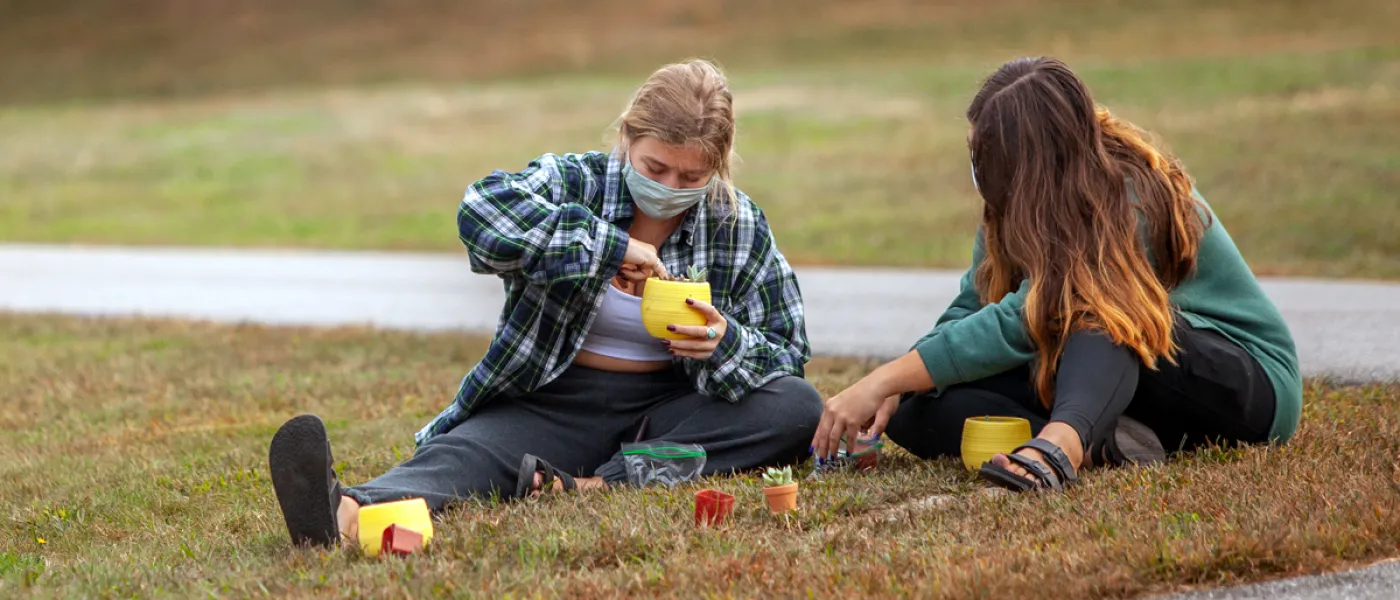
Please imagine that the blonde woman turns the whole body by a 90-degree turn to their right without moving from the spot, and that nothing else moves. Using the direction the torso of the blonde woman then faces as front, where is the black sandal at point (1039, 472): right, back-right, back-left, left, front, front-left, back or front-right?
back-left

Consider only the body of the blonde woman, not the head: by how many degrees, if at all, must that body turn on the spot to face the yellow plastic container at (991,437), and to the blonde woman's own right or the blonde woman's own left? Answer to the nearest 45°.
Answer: approximately 90° to the blonde woman's own left

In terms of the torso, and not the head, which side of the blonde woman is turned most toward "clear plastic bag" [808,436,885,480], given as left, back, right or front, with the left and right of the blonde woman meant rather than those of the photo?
left

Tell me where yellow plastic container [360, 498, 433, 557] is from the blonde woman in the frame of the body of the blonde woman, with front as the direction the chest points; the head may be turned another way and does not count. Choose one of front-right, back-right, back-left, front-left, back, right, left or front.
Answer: front-right

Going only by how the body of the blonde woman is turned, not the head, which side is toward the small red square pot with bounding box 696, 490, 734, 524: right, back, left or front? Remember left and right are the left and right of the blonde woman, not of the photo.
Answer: front

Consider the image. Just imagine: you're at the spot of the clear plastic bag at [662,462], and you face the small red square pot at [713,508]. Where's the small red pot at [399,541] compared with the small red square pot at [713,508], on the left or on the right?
right

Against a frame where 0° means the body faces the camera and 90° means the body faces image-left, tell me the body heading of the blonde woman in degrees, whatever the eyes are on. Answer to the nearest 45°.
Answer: approximately 0°

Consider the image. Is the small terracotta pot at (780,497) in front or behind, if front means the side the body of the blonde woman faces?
in front

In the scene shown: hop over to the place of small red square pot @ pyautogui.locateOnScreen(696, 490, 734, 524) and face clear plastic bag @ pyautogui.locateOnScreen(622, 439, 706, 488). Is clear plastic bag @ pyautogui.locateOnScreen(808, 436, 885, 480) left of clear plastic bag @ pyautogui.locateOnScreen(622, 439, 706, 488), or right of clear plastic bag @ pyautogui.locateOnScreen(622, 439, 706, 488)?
right

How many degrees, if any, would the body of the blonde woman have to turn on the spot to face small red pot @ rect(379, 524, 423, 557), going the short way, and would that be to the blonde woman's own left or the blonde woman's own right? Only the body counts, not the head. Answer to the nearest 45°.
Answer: approximately 45° to the blonde woman's own right

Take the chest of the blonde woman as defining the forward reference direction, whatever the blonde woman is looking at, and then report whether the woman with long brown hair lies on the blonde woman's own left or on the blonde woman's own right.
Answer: on the blonde woman's own left
